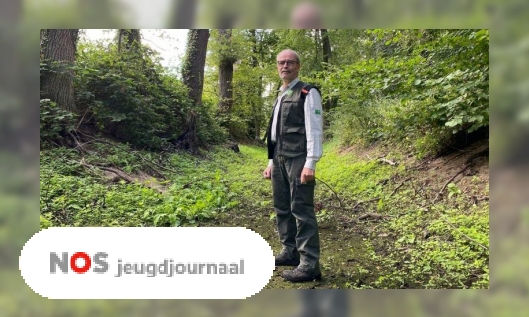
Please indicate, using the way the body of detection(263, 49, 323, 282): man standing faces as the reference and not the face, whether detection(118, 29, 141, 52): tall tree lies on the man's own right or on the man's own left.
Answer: on the man's own right

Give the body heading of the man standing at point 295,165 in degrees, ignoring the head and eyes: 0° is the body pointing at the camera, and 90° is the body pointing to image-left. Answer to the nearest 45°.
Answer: approximately 45°
